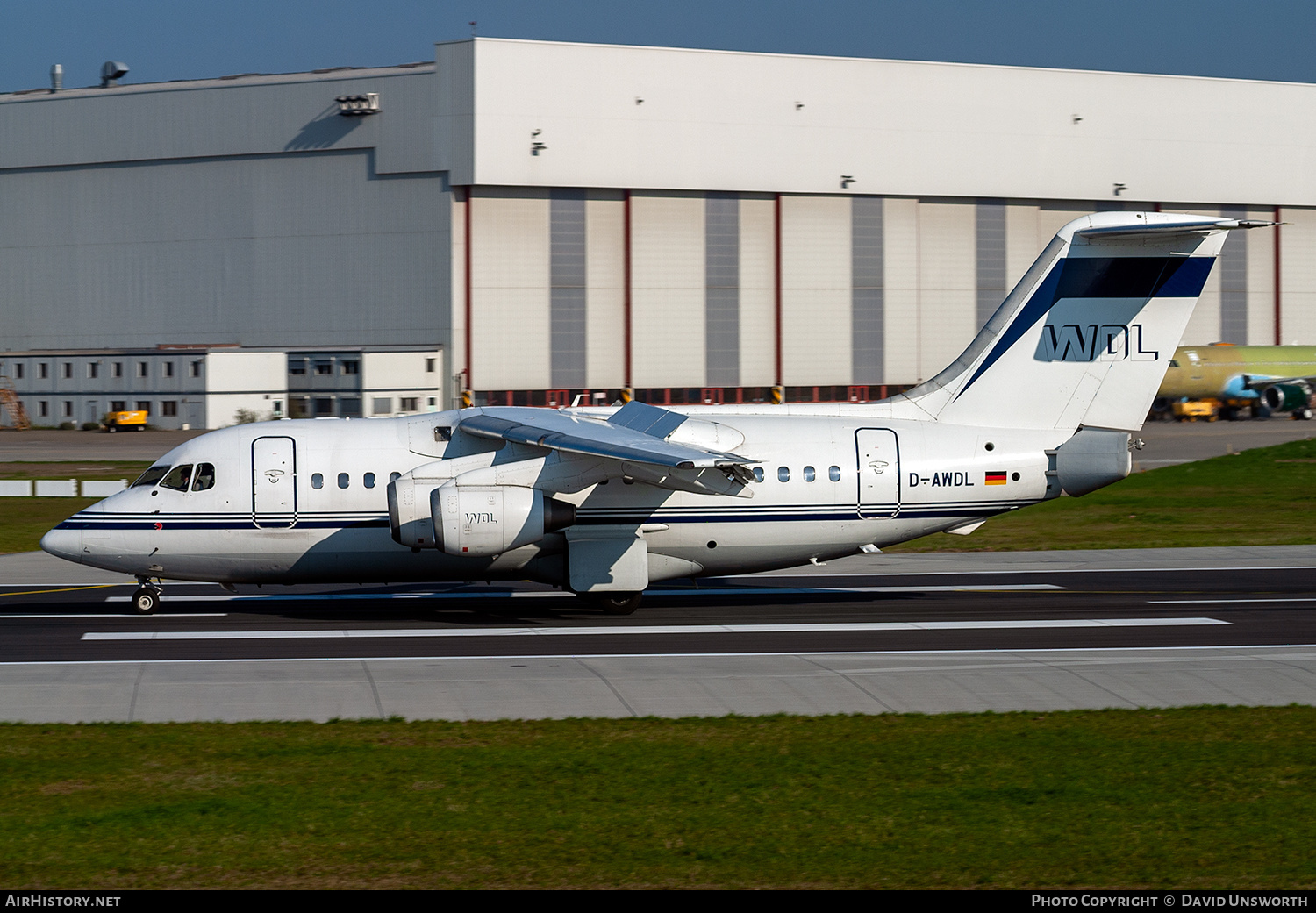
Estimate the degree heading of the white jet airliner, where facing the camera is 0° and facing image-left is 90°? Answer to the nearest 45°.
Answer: approximately 90°
